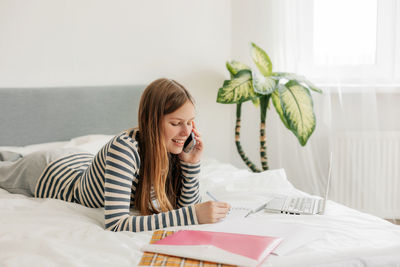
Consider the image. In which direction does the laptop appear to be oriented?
to the viewer's left

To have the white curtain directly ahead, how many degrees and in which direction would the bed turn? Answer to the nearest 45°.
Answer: approximately 90° to its left

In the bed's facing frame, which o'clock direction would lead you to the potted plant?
The potted plant is roughly at 8 o'clock from the bed.

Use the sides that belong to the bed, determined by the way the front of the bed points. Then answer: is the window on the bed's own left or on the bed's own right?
on the bed's own left

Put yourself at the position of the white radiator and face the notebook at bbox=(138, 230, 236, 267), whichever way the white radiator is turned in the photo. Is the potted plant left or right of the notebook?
right

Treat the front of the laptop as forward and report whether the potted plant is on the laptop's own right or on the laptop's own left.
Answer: on the laptop's own right

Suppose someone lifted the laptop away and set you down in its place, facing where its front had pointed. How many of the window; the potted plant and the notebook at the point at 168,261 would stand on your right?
2

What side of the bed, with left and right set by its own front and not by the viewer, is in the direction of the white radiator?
left

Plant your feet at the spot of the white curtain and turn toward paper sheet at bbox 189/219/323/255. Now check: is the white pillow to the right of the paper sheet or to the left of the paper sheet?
right
